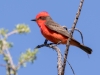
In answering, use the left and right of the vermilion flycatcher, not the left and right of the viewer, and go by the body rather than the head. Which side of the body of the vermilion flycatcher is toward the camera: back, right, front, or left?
left
